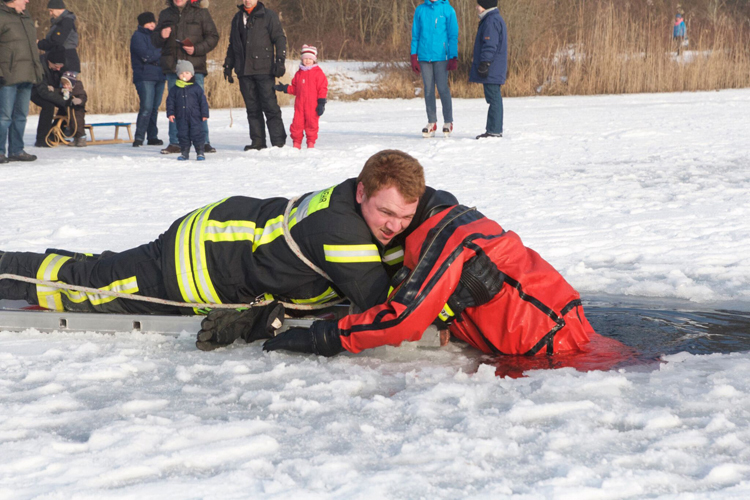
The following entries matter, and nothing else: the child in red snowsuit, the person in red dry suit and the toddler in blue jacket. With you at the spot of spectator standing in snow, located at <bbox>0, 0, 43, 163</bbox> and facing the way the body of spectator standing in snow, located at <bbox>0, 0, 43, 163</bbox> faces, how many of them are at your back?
0

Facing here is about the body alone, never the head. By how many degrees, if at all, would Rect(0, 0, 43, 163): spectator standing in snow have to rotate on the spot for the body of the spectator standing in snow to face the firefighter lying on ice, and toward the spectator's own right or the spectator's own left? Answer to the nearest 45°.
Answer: approximately 45° to the spectator's own right

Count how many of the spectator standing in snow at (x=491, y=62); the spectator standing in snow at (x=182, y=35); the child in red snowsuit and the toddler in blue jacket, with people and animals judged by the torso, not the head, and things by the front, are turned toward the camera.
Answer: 3

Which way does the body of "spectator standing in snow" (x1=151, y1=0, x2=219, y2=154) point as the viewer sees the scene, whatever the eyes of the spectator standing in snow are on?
toward the camera

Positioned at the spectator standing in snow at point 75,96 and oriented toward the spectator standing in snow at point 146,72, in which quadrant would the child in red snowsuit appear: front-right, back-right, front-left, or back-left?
front-right

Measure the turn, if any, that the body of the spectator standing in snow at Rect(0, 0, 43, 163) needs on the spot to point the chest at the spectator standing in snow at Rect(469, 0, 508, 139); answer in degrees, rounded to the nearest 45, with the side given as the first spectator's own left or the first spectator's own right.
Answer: approximately 45° to the first spectator's own left

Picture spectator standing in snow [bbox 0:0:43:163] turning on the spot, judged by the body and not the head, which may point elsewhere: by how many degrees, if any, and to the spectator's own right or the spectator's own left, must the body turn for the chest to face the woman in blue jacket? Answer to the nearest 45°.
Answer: approximately 45° to the spectator's own left
